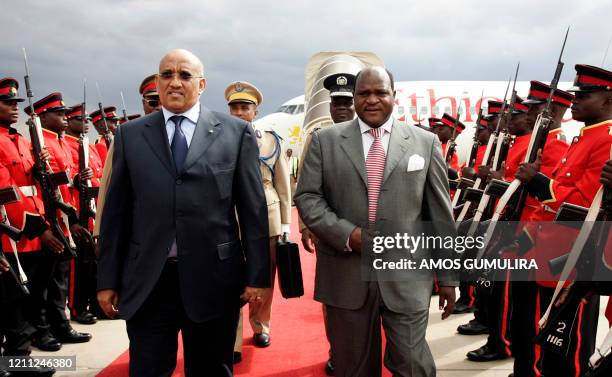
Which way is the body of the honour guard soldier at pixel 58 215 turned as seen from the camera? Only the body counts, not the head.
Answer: to the viewer's right

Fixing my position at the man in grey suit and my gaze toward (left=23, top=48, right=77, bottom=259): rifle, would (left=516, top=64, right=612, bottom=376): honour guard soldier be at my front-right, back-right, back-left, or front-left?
back-right

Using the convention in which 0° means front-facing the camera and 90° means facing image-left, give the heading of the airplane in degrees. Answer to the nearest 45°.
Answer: approximately 90°

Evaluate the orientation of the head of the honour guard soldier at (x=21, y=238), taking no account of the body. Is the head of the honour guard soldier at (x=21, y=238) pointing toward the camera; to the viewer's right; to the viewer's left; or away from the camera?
to the viewer's right

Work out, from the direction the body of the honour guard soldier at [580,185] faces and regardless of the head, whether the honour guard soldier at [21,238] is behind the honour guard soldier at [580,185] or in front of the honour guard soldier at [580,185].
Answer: in front

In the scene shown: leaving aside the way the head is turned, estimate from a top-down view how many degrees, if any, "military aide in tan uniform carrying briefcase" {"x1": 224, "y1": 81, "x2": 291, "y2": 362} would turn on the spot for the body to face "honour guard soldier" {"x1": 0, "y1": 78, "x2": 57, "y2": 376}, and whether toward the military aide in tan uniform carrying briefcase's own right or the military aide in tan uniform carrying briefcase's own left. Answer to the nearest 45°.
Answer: approximately 90° to the military aide in tan uniform carrying briefcase's own right

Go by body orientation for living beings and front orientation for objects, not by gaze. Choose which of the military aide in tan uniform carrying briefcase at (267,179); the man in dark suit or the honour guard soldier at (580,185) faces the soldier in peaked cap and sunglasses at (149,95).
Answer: the honour guard soldier at (580,185)

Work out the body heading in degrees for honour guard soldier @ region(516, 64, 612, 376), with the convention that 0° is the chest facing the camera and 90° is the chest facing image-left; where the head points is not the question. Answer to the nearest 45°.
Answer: approximately 90°

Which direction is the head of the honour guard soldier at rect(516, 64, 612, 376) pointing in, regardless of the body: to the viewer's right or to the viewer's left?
to the viewer's left

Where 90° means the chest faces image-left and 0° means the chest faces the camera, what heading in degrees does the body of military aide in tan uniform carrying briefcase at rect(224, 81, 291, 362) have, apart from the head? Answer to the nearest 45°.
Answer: approximately 0°

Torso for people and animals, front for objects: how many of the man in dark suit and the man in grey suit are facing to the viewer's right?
0

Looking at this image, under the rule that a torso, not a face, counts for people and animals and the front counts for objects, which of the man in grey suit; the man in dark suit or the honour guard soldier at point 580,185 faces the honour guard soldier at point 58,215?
the honour guard soldier at point 580,185
